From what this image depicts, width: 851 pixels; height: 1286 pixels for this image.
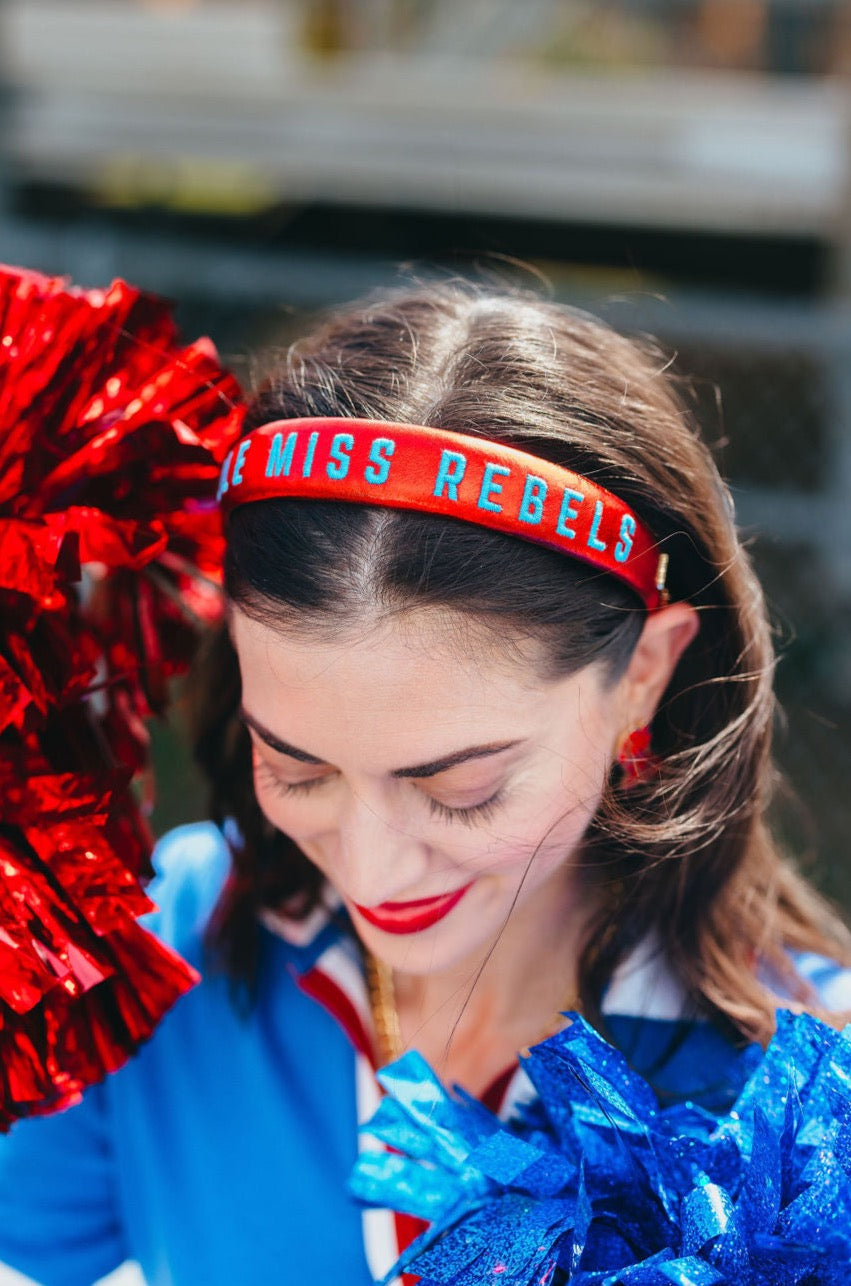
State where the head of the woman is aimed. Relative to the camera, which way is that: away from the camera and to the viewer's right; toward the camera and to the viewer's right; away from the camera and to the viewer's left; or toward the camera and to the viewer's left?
toward the camera and to the viewer's left

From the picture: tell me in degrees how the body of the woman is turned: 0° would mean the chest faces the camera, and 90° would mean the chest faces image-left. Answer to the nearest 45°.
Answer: approximately 0°
